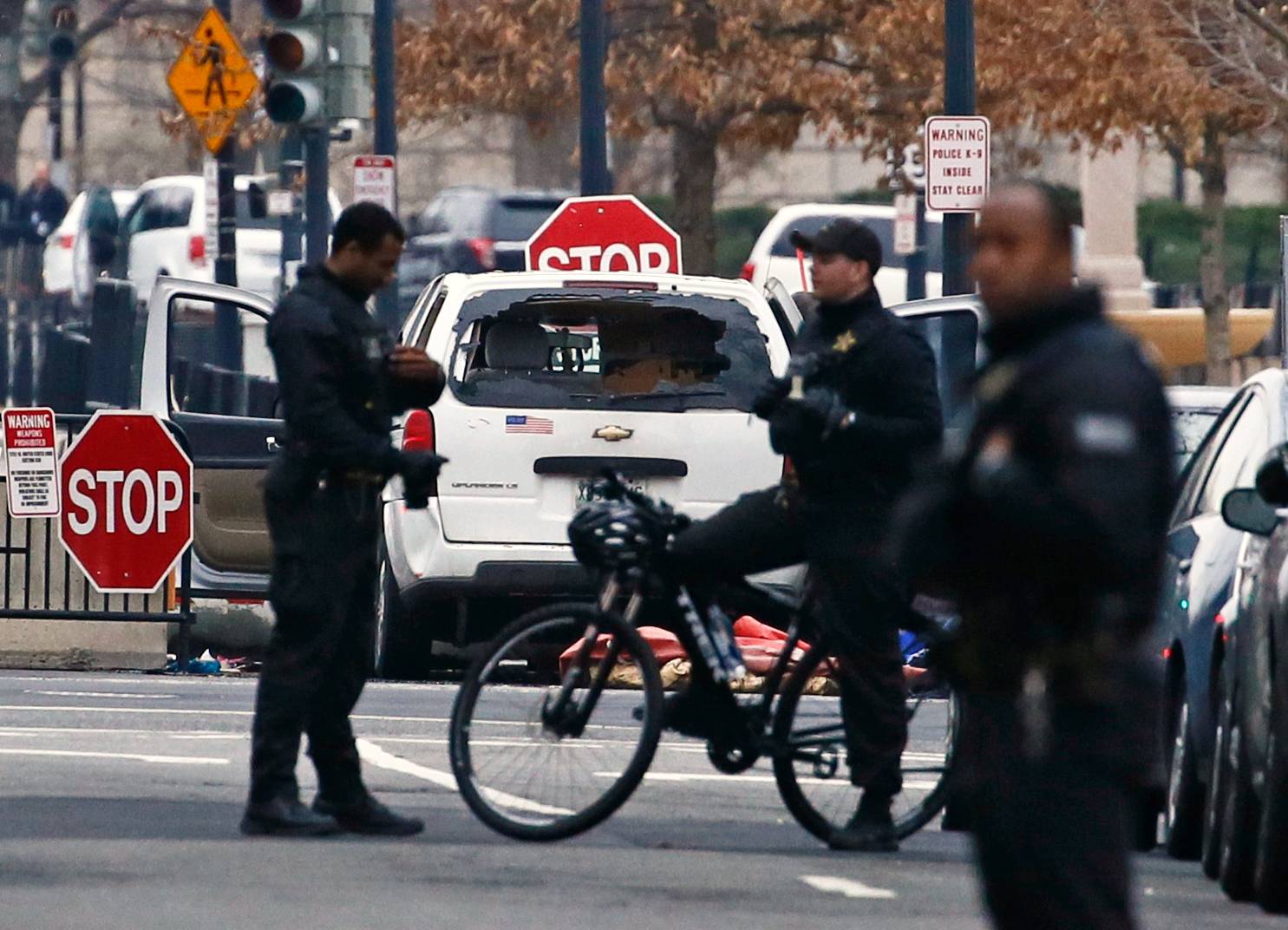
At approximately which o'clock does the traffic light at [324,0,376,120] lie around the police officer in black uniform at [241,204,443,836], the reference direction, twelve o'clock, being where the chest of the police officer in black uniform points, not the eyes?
The traffic light is roughly at 9 o'clock from the police officer in black uniform.

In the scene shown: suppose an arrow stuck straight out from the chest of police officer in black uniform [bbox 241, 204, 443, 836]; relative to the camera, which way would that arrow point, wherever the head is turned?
to the viewer's right

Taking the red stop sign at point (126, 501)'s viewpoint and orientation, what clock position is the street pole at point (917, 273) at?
The street pole is roughly at 7 o'clock from the red stop sign.

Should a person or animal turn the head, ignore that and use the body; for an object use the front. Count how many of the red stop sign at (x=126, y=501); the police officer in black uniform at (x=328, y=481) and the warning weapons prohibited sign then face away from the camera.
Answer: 0

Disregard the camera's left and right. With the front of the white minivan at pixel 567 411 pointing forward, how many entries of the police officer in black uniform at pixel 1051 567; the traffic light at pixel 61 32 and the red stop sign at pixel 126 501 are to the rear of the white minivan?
1

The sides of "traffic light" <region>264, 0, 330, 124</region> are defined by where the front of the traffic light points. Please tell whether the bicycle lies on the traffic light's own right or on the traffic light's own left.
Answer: on the traffic light's own left

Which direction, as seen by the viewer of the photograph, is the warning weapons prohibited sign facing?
facing the viewer

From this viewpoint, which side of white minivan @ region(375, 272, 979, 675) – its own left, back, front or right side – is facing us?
back

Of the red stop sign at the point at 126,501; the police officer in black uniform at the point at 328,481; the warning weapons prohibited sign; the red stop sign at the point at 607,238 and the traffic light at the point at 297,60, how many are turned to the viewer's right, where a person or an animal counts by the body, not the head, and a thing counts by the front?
1

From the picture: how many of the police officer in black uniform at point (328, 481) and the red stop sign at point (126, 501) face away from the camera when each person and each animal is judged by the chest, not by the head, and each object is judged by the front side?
0

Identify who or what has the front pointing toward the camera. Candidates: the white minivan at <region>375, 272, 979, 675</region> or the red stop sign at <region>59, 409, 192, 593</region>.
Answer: the red stop sign

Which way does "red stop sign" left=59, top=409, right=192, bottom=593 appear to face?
toward the camera

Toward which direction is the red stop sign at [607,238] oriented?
toward the camera

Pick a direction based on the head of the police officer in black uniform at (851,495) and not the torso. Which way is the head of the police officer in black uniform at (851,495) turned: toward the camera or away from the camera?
toward the camera

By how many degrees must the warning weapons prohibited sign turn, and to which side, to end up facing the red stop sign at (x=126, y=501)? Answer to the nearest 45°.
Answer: approximately 45° to its left

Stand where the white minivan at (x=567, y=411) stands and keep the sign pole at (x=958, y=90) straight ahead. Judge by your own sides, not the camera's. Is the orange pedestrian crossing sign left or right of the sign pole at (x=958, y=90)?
left

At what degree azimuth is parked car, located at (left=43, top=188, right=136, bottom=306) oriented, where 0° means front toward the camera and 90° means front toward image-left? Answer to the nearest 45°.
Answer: approximately 225°

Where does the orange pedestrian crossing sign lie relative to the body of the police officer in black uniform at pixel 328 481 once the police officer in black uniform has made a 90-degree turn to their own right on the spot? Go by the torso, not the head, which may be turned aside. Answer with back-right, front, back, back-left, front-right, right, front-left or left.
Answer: back
